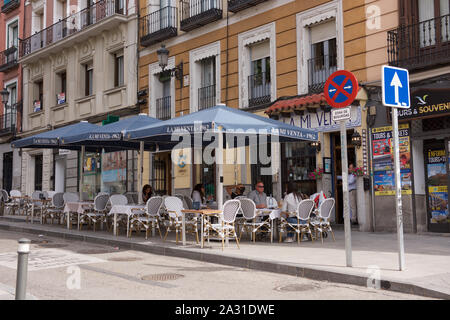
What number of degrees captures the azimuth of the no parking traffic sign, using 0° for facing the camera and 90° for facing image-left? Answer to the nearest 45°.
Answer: approximately 0°

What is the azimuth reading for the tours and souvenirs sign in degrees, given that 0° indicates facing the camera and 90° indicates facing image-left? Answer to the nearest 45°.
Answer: approximately 45°

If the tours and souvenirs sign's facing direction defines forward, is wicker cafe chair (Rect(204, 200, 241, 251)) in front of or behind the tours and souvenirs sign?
in front

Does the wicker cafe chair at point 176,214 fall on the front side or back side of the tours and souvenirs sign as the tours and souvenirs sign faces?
on the front side

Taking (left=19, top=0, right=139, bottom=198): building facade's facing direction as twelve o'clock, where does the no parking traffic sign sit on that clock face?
The no parking traffic sign is roughly at 10 o'clock from the building facade.

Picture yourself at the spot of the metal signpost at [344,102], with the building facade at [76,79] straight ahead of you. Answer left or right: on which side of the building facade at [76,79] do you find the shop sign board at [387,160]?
right
